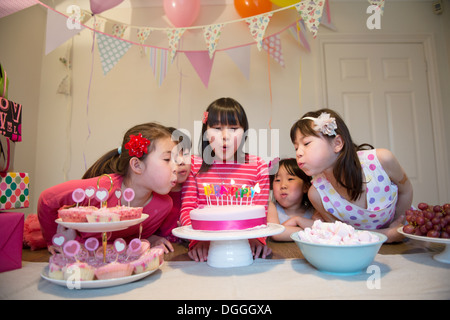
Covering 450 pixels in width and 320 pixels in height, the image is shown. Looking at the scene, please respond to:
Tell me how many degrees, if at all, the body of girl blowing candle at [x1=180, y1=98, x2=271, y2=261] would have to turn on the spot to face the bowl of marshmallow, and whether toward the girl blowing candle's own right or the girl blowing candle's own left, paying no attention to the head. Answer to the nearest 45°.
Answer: approximately 45° to the girl blowing candle's own left

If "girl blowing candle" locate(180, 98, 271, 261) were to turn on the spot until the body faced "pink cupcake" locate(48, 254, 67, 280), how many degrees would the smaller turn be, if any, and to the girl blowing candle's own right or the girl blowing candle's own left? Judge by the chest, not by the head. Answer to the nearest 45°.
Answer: approximately 45° to the girl blowing candle's own right

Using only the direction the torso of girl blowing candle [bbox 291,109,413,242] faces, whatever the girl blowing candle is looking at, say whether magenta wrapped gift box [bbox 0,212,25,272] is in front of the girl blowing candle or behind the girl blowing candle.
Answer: in front

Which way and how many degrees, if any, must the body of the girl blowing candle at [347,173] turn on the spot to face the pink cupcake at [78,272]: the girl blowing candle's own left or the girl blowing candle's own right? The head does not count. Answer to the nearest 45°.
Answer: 0° — they already face it

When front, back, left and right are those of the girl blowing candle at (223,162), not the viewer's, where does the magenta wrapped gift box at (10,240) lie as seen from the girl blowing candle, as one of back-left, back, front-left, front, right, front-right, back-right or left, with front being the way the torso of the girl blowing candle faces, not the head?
front-right

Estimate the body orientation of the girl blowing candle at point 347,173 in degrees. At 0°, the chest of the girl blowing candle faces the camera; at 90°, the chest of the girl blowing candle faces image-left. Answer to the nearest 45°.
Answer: approximately 45°

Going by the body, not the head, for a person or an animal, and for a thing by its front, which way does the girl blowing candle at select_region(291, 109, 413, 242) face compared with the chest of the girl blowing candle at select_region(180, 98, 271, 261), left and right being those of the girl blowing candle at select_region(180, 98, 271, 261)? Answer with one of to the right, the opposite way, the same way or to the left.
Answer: to the right

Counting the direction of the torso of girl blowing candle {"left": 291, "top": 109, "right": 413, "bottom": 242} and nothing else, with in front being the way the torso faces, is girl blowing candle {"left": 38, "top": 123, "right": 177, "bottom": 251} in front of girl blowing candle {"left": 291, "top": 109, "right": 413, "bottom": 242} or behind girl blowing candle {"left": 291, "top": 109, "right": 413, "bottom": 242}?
in front

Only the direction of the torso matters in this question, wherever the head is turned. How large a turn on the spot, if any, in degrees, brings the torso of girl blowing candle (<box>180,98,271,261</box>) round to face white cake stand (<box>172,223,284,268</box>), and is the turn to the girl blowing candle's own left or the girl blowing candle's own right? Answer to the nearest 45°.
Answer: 0° — they already face it

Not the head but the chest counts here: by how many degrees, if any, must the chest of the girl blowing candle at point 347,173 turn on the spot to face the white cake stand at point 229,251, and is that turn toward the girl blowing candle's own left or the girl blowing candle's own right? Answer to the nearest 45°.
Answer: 0° — they already face it

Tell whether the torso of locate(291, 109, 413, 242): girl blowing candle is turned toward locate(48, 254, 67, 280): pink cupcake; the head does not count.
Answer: yes

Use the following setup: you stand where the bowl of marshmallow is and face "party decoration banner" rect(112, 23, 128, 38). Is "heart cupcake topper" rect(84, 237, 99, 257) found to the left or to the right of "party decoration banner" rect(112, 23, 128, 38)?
left

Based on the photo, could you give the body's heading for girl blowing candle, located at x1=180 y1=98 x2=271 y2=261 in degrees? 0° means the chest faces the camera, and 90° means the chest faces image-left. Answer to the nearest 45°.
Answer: approximately 0°
